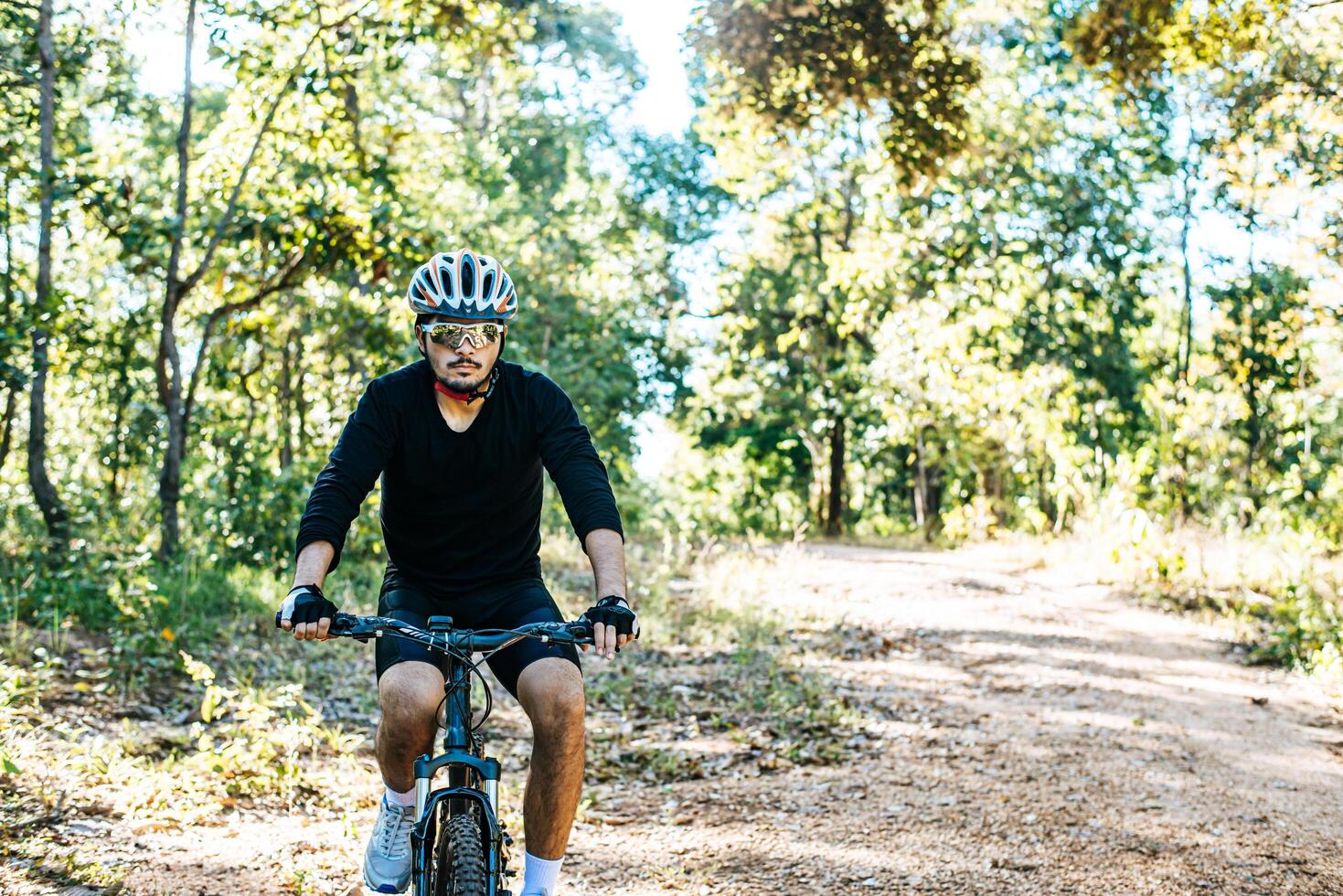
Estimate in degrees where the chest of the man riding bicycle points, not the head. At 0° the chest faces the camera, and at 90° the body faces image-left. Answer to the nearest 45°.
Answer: approximately 0°

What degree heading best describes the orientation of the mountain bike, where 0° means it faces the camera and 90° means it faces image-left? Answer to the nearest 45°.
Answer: approximately 0°
